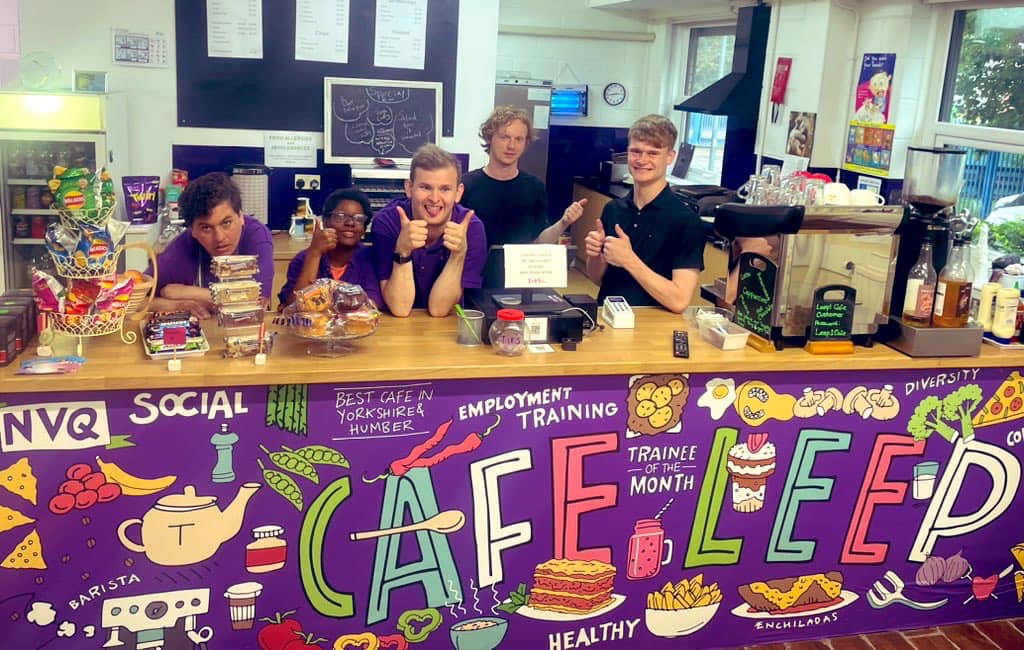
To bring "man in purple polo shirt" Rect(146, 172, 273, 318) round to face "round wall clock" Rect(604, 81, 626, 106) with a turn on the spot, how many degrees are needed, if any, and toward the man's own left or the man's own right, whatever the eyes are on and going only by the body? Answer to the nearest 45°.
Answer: approximately 135° to the man's own left

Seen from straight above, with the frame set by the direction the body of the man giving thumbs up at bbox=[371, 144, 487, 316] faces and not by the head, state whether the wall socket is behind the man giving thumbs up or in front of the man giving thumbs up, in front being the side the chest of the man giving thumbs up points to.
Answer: behind

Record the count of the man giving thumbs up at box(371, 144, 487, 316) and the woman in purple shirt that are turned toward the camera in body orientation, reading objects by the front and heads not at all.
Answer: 2

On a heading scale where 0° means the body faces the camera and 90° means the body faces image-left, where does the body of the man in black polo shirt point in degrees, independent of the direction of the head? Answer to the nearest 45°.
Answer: approximately 45°
